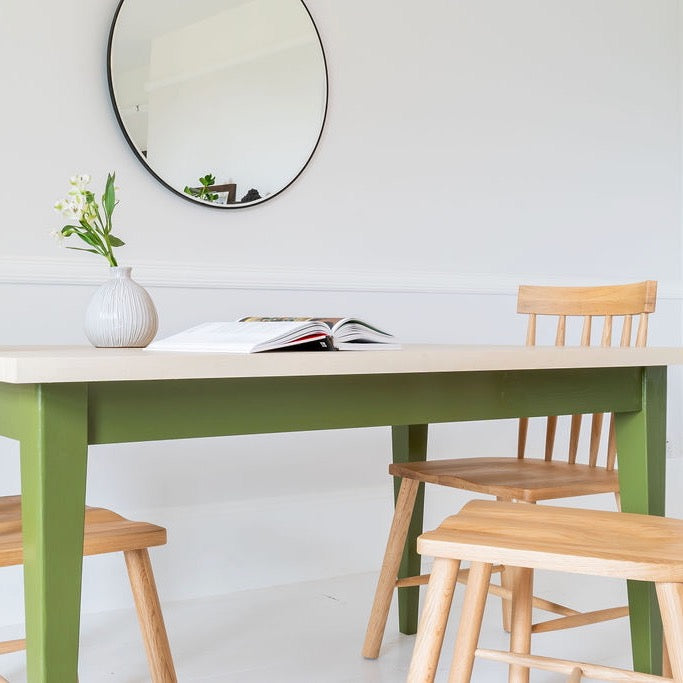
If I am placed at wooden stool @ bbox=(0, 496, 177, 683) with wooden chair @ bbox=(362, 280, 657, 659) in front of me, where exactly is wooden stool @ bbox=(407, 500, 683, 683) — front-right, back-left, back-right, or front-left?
front-right

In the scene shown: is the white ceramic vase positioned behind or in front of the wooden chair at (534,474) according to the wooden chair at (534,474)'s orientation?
in front

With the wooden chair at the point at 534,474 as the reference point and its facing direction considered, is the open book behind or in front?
in front

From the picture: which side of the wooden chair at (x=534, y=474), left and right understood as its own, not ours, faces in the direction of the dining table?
front

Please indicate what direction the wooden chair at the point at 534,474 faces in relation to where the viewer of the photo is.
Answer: facing the viewer and to the left of the viewer

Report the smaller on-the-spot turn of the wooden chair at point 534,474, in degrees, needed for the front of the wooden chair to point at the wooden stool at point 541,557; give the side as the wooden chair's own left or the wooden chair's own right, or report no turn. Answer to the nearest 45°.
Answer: approximately 45° to the wooden chair's own left

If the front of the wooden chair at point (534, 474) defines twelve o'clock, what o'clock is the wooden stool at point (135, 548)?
The wooden stool is roughly at 12 o'clock from the wooden chair.
